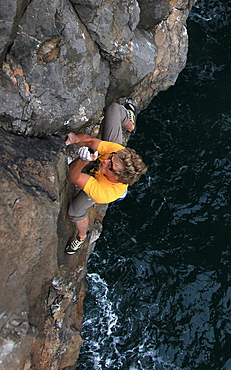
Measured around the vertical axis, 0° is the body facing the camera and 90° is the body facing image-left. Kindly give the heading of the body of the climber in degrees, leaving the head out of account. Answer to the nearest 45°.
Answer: approximately 90°
